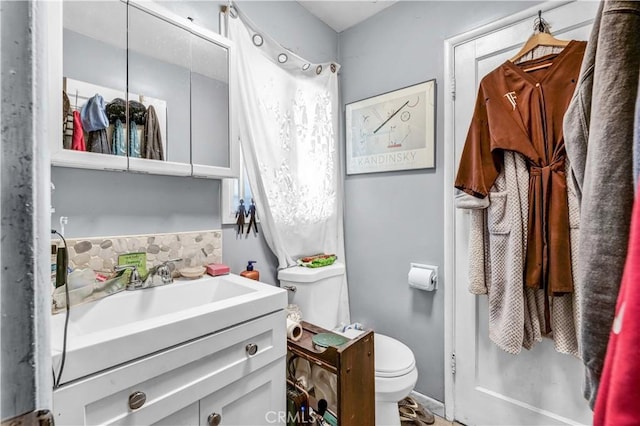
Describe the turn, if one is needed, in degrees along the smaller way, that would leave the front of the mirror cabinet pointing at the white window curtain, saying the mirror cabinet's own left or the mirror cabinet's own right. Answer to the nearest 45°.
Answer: approximately 45° to the mirror cabinet's own left

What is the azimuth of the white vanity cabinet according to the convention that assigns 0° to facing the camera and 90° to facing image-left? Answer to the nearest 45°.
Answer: approximately 315°

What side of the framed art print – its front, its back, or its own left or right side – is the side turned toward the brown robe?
left

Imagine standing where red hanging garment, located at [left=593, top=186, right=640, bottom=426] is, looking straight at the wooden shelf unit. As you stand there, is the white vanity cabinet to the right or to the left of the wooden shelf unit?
left

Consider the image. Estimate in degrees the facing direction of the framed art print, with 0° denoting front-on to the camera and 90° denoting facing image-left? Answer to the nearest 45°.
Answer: approximately 45°

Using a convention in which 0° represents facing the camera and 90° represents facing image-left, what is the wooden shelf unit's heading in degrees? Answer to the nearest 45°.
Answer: approximately 45°
